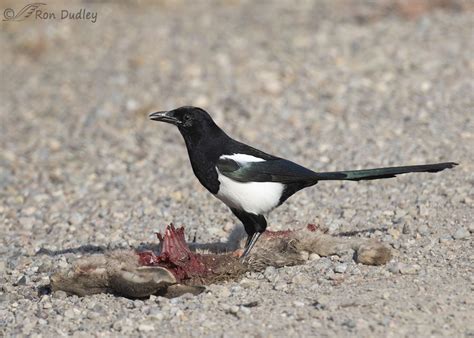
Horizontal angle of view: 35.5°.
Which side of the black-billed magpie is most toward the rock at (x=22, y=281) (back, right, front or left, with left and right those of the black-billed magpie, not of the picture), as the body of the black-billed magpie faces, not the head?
front

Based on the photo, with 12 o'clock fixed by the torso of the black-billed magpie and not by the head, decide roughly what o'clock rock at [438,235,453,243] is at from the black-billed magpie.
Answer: The rock is roughly at 6 o'clock from the black-billed magpie.

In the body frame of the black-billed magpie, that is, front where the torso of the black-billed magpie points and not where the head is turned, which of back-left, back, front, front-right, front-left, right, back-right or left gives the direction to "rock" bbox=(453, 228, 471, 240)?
back

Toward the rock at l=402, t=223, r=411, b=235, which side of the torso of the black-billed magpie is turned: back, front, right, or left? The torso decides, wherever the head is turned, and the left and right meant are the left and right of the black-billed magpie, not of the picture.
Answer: back

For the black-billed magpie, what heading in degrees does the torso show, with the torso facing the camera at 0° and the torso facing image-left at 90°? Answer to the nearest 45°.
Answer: approximately 90°

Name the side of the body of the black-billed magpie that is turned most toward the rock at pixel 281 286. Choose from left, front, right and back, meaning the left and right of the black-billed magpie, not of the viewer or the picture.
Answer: left

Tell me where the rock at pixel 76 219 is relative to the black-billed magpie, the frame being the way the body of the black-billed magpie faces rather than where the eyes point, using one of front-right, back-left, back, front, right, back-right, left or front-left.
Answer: front-right

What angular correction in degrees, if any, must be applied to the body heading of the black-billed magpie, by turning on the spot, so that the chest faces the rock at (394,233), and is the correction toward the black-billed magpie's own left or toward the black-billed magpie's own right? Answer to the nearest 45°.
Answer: approximately 180°

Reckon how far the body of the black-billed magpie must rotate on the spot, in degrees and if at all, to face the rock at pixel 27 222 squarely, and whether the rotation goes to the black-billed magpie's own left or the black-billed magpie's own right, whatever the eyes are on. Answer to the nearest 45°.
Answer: approximately 45° to the black-billed magpie's own right
